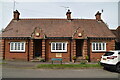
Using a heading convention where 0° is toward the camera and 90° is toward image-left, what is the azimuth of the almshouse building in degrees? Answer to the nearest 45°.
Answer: approximately 0°
